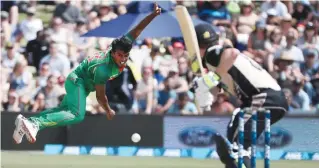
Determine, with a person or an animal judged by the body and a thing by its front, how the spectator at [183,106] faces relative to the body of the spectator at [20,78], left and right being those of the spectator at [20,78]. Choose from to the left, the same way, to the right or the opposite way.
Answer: the same way

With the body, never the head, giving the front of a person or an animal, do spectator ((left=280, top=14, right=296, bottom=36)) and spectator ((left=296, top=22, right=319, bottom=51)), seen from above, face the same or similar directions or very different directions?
same or similar directions

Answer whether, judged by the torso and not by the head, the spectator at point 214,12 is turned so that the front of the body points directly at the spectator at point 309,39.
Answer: no

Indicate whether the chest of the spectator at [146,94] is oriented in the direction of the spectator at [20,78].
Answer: no

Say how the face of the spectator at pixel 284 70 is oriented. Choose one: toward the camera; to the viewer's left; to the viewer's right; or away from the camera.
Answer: toward the camera

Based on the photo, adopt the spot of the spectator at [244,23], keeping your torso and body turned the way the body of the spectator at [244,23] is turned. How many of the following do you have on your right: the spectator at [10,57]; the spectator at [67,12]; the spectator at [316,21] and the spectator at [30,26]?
3

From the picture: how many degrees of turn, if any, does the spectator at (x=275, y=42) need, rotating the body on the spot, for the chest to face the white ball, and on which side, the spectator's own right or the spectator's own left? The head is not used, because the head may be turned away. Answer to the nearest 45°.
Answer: approximately 45° to the spectator's own right

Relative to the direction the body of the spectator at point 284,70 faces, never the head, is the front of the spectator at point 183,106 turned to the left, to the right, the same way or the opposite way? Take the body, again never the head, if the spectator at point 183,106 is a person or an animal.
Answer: the same way

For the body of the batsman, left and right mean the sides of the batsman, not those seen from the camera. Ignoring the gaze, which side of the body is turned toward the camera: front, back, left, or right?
left

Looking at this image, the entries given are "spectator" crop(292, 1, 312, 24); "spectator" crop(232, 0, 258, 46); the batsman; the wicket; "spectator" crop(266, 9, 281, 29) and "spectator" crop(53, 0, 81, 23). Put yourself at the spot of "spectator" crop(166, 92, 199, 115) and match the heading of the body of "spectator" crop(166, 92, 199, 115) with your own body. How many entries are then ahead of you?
2

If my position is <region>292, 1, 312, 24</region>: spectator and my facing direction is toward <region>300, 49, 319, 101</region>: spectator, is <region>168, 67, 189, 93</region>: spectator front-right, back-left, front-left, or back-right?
front-right

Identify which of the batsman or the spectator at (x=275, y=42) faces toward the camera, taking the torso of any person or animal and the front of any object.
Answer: the spectator

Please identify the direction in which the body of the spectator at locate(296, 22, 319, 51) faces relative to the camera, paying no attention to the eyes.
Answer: toward the camera

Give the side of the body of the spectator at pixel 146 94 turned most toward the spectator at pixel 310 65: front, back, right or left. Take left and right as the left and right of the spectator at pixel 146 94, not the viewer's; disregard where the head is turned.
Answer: left

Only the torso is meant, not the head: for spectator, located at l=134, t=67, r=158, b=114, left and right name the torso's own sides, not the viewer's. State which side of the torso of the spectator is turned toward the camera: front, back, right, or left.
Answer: front
